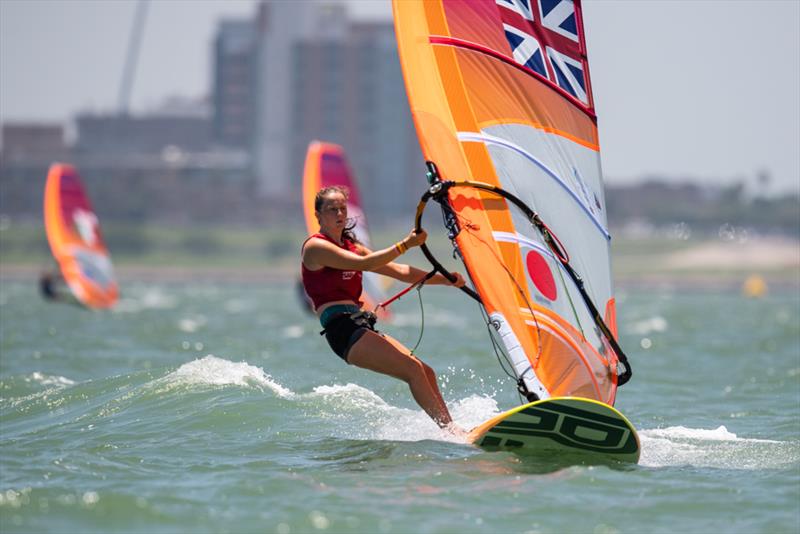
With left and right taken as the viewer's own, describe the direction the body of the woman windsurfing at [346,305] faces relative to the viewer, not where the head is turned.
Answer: facing the viewer and to the right of the viewer

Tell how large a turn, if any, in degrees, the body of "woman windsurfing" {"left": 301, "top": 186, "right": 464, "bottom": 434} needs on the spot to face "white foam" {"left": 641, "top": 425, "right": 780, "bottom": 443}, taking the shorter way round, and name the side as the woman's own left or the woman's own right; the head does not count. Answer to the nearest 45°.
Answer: approximately 90° to the woman's own left

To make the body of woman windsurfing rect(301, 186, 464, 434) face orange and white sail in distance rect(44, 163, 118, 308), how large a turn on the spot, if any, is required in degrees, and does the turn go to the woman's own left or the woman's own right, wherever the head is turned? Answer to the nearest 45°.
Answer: approximately 135° to the woman's own left

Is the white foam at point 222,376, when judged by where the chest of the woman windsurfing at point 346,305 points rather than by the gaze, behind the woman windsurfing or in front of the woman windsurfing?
behind

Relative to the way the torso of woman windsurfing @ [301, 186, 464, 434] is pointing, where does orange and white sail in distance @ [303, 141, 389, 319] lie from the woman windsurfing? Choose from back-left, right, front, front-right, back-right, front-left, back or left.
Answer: back-left

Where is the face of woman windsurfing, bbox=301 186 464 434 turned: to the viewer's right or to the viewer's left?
to the viewer's right
